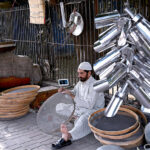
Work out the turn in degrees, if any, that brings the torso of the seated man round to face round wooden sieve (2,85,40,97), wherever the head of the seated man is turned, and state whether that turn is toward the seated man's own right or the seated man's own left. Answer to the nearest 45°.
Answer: approximately 90° to the seated man's own right

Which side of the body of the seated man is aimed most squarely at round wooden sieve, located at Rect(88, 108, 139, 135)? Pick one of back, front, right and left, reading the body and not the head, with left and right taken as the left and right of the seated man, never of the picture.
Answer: left

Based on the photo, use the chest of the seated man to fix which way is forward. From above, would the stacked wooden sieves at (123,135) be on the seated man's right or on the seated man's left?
on the seated man's left

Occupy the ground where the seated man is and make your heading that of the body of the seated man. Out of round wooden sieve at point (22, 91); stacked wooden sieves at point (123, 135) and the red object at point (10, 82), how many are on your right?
2

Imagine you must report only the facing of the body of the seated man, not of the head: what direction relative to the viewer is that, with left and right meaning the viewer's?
facing the viewer and to the left of the viewer

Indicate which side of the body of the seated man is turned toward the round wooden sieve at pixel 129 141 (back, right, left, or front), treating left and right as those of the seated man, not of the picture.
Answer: left
